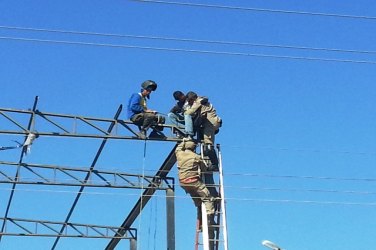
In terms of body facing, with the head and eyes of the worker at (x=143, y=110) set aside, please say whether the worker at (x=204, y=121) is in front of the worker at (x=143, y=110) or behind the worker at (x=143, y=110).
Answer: in front

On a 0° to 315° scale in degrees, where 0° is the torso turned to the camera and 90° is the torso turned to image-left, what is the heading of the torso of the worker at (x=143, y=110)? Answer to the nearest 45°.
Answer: approximately 270°

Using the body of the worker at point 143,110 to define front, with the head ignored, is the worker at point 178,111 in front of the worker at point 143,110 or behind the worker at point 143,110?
in front
